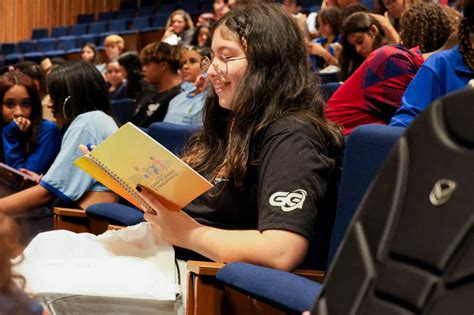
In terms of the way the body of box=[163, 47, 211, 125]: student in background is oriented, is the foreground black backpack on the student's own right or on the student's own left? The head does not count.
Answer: on the student's own left

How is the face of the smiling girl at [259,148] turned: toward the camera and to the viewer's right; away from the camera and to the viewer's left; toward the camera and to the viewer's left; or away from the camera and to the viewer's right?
toward the camera and to the viewer's left

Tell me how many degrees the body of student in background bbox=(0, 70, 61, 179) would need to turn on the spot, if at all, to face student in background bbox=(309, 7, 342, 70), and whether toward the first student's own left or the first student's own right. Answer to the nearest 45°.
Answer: approximately 135° to the first student's own left

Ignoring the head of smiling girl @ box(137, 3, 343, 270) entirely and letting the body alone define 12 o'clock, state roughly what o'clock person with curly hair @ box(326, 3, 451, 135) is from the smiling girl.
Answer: The person with curly hair is roughly at 4 o'clock from the smiling girl.

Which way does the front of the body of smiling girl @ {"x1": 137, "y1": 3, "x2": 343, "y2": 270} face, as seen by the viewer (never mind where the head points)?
to the viewer's left

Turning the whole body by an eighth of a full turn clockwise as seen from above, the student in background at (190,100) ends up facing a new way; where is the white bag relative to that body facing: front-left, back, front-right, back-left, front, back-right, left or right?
left

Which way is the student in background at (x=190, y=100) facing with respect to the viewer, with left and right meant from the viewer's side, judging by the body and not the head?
facing the viewer and to the left of the viewer

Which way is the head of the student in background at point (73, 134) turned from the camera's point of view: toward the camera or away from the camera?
away from the camera

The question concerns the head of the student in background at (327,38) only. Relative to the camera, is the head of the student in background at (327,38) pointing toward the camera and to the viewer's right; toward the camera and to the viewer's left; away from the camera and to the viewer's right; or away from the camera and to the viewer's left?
toward the camera and to the viewer's left
